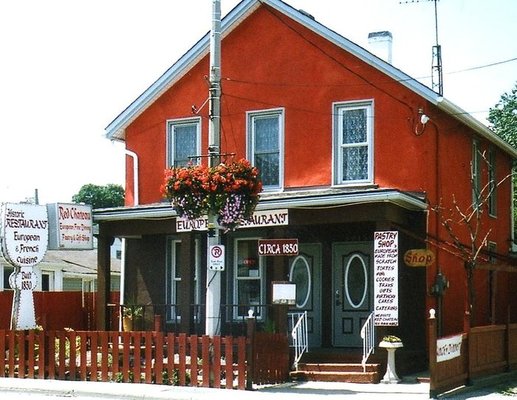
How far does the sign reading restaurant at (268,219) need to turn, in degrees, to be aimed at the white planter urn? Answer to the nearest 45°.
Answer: approximately 90° to its left

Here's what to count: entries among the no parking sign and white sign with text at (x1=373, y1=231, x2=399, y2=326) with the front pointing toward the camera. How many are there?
2

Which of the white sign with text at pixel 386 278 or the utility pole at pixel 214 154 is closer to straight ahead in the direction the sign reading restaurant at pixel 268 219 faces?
the utility pole

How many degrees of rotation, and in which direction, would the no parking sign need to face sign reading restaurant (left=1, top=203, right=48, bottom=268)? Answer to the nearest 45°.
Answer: approximately 135° to its right

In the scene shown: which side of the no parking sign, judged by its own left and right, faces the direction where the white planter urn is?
left

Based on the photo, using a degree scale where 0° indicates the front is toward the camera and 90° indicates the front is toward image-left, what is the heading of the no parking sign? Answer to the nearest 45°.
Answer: approximately 0°

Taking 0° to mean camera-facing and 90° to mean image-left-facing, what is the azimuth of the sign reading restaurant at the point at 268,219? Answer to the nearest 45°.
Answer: approximately 45°
